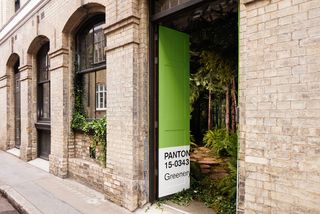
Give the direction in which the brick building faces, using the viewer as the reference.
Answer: facing the viewer and to the left of the viewer
